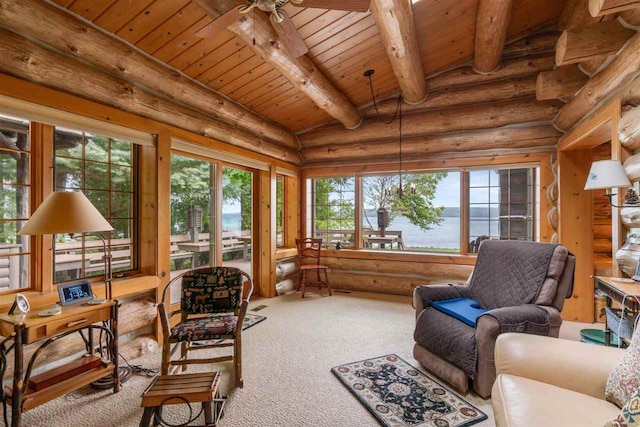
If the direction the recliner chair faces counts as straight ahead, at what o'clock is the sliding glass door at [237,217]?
The sliding glass door is roughly at 2 o'clock from the recliner chair.

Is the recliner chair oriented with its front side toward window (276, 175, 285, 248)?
no

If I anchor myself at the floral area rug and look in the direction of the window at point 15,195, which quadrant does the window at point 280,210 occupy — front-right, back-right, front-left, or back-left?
front-right

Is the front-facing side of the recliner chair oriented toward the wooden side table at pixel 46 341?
yes

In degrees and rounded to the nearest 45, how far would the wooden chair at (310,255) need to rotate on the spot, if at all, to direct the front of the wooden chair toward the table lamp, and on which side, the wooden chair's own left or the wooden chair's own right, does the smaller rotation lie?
approximately 90° to the wooden chair's own right

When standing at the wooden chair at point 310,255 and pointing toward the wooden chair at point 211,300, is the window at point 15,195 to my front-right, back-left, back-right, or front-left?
front-right

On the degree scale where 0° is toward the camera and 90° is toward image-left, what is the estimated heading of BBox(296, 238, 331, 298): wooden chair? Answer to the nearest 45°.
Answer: approximately 315°

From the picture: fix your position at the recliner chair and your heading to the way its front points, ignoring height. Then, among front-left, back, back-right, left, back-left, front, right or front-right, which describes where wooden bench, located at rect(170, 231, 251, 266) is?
front-right

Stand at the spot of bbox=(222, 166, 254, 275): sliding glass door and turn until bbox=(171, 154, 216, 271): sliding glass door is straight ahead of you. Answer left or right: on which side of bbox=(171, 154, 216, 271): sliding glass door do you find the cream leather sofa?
left

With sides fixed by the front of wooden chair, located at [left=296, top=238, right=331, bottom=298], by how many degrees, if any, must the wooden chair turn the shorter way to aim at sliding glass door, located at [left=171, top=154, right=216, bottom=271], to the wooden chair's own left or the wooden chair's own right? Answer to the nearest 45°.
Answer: approximately 90° to the wooden chair's own right

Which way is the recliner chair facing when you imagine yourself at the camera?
facing the viewer and to the left of the viewer

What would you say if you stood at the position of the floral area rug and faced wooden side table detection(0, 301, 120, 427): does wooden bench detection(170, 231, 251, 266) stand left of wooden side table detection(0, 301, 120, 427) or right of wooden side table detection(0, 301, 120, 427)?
right

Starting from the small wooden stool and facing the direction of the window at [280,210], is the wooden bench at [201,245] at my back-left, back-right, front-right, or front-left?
front-left

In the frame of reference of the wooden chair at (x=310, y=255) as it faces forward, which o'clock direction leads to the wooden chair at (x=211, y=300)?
the wooden chair at (x=211, y=300) is roughly at 2 o'clock from the wooden chair at (x=310, y=255).

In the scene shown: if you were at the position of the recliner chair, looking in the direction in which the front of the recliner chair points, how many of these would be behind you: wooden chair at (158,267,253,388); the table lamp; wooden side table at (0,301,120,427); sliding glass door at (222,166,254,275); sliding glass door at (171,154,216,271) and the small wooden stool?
0

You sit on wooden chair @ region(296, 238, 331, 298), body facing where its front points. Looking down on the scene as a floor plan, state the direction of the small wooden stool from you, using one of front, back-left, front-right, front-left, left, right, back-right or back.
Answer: front-right

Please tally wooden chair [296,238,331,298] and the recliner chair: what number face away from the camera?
0
